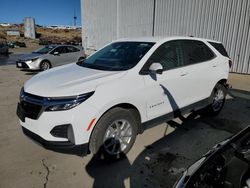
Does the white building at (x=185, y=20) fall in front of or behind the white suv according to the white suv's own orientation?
behind

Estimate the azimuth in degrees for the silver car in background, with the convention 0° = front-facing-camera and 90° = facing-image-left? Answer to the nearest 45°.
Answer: approximately 45°

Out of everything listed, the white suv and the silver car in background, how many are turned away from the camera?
0

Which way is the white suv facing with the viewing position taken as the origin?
facing the viewer and to the left of the viewer

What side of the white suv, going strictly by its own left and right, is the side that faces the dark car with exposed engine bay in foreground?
left

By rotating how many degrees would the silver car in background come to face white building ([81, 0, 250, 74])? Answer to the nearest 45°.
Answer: approximately 135° to its left

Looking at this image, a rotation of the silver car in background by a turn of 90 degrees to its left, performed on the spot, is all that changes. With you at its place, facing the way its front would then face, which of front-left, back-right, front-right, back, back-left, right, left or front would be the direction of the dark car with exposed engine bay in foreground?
front-right

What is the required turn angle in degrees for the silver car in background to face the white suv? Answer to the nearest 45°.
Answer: approximately 45° to its left

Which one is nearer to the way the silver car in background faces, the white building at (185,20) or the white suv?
the white suv
